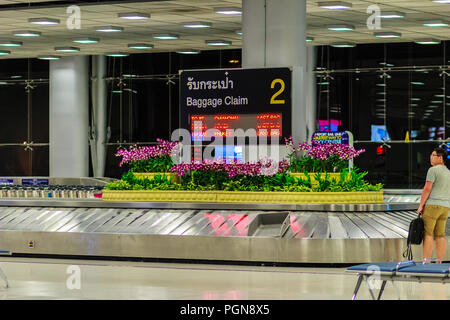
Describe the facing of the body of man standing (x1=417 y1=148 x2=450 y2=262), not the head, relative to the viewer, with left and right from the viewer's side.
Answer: facing away from the viewer and to the left of the viewer

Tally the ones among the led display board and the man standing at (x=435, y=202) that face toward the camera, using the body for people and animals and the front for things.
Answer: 1

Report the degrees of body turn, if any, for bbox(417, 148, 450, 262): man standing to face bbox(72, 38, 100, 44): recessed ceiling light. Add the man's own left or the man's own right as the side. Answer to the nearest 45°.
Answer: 0° — they already face it

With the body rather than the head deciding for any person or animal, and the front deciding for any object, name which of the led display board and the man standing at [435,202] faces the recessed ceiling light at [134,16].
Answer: the man standing

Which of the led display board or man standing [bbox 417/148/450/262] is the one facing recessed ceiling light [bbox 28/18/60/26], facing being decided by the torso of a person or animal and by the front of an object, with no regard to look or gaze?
the man standing

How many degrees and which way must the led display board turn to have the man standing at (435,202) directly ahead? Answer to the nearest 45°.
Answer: approximately 45° to its left

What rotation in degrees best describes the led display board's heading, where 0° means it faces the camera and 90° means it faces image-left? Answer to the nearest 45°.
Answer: approximately 0°
